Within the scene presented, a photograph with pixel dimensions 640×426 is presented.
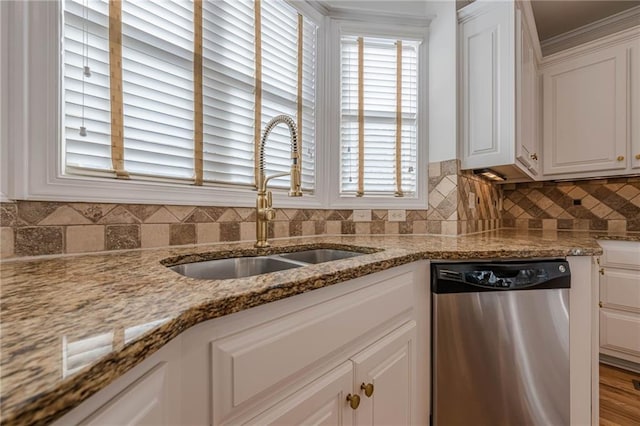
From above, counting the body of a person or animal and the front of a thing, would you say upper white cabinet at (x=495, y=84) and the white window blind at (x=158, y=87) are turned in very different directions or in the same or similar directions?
same or similar directions

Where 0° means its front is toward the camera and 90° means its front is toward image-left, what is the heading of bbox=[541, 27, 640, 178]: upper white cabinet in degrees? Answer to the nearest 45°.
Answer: approximately 45°

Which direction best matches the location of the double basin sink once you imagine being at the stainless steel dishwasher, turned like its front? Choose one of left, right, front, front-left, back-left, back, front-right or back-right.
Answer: front-right

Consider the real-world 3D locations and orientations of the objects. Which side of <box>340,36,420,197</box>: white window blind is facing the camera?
front

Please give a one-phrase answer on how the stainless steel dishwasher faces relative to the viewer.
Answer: facing the viewer

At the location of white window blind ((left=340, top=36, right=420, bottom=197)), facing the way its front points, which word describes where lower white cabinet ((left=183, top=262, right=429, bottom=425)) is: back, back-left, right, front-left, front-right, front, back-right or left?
front

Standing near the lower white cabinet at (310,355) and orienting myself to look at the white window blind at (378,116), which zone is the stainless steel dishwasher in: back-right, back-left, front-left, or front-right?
front-right

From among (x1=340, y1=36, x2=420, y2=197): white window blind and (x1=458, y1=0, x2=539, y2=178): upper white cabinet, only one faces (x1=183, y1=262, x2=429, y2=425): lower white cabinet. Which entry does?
the white window blind

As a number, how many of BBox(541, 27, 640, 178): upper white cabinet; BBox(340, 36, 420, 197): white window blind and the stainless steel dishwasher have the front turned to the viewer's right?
0

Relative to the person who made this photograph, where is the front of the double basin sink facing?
facing the viewer and to the right of the viewer
